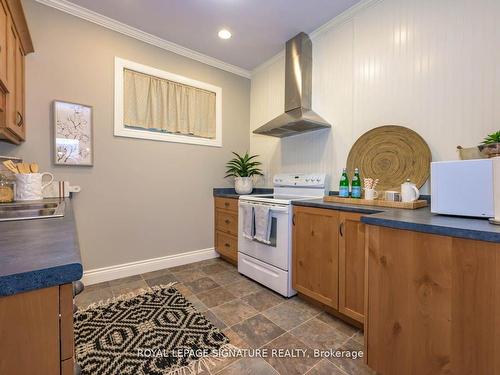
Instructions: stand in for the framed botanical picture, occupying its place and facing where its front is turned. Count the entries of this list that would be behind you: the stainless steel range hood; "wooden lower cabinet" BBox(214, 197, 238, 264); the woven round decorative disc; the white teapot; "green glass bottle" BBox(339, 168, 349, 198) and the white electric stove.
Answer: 0

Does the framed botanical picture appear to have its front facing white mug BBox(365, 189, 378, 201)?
no

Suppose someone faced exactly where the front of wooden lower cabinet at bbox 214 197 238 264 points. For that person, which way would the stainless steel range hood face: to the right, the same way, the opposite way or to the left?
the same way

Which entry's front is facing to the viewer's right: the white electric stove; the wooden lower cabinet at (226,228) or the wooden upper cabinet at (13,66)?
the wooden upper cabinet

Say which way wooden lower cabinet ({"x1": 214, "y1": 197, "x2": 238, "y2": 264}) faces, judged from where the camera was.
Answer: facing the viewer and to the left of the viewer

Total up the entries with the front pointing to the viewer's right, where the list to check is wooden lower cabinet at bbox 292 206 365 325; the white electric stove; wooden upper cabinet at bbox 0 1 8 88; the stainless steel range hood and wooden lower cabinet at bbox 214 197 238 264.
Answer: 1

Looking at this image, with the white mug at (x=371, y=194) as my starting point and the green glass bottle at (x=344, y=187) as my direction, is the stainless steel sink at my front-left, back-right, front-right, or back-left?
front-left

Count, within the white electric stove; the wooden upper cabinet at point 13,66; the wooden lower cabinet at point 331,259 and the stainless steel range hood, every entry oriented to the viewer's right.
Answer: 1

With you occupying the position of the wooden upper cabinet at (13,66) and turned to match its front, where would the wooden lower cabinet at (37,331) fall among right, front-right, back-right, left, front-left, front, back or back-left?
right

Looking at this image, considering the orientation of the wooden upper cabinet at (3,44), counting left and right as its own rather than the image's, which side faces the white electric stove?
front

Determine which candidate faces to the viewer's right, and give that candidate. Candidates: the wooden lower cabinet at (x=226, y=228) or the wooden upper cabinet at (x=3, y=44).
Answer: the wooden upper cabinet

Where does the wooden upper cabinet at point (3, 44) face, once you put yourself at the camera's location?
facing to the right of the viewer

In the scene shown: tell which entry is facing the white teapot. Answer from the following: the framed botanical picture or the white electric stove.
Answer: the framed botanical picture

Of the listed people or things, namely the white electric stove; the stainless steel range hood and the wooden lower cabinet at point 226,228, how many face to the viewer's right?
0

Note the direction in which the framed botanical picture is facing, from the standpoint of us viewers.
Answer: facing the viewer and to the right of the viewer

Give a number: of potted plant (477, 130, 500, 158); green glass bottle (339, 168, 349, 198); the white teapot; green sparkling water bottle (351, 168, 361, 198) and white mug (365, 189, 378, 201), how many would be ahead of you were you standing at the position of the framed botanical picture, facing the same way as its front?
5

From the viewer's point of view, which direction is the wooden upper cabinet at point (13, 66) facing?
to the viewer's right
